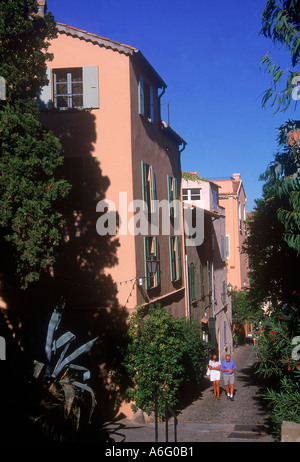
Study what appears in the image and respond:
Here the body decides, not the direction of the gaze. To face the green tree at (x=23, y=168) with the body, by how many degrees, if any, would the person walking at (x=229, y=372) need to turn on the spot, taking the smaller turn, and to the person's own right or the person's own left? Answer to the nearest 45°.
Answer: approximately 45° to the person's own right

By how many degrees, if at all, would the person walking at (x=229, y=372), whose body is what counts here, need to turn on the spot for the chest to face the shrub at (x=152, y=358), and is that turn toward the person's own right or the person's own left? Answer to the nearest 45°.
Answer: approximately 45° to the person's own right

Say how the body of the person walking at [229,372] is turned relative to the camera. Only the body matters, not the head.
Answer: toward the camera

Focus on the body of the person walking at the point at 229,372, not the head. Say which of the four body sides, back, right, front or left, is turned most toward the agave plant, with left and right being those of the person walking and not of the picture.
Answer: front

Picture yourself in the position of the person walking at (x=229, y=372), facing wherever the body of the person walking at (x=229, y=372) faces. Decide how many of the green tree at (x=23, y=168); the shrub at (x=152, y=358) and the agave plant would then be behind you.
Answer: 0
